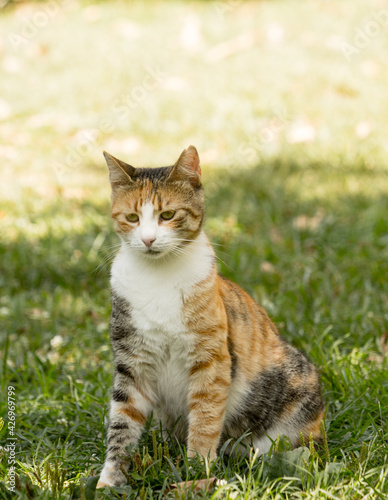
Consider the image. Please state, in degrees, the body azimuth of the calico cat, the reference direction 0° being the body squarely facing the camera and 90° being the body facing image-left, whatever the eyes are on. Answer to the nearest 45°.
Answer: approximately 45°
